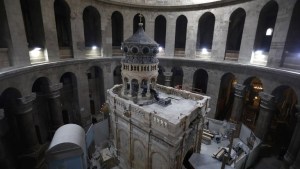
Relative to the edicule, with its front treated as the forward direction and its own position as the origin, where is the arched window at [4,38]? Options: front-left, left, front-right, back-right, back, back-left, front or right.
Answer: back-right

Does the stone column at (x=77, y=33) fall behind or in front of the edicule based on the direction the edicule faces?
behind

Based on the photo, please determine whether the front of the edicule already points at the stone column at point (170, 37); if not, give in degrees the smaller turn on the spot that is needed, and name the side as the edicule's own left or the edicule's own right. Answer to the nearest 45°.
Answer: approximately 135° to the edicule's own left

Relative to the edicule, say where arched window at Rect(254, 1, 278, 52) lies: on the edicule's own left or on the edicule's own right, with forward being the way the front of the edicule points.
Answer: on the edicule's own left

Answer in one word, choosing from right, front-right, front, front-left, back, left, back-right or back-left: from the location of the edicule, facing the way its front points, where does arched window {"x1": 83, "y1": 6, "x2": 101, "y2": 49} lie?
back

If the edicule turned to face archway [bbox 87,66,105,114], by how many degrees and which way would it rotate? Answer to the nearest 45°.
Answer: approximately 180°

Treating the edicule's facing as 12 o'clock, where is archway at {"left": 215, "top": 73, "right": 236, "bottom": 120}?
The archway is roughly at 9 o'clock from the edicule.

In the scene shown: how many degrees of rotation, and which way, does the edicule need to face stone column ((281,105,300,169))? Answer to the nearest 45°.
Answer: approximately 45° to its left

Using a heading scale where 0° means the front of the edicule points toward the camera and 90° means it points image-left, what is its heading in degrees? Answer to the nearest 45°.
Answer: approximately 315°

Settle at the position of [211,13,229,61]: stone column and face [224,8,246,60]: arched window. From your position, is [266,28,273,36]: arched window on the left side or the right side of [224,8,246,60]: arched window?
right

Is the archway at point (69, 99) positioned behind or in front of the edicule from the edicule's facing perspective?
behind

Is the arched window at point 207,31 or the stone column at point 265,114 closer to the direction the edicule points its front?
the stone column

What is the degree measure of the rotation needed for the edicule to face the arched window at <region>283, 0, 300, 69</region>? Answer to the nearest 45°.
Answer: approximately 45° to its left

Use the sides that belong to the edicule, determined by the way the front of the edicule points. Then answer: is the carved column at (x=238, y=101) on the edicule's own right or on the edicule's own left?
on the edicule's own left

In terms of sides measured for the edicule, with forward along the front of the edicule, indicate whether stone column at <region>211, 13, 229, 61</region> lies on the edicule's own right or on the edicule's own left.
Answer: on the edicule's own left

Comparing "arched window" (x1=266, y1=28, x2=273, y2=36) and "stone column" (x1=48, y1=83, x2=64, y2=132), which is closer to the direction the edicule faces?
the arched window

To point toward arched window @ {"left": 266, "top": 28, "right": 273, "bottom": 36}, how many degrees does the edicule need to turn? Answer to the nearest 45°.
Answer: approximately 90° to its left

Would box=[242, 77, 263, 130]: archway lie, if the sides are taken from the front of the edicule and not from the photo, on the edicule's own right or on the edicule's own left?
on the edicule's own left

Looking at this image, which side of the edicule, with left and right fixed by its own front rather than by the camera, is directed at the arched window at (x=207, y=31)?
left

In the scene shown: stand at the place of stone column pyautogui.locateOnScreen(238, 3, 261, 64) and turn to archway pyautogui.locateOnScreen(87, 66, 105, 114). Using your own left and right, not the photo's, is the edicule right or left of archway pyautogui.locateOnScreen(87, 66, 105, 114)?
left
